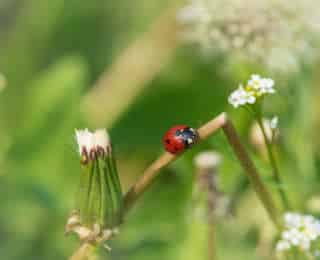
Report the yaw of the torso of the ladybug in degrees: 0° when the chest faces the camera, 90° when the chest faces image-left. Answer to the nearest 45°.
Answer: approximately 270°
